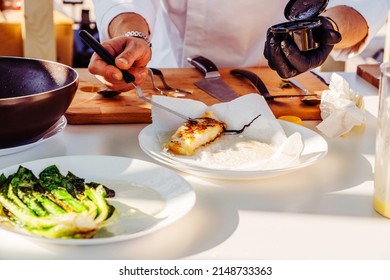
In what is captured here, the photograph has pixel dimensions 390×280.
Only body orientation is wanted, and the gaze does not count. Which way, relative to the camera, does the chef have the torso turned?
toward the camera

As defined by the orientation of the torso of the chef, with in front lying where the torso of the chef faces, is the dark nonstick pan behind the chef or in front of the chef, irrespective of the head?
in front

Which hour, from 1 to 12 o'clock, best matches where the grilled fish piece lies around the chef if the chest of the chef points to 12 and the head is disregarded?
The grilled fish piece is roughly at 12 o'clock from the chef.

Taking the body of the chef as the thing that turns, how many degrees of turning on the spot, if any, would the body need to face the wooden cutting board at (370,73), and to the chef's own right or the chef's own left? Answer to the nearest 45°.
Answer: approximately 90° to the chef's own left

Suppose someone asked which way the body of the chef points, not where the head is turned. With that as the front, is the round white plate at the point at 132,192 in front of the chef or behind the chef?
in front

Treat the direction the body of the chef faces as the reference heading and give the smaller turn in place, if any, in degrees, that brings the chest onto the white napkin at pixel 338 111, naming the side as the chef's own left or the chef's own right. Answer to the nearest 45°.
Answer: approximately 45° to the chef's own left

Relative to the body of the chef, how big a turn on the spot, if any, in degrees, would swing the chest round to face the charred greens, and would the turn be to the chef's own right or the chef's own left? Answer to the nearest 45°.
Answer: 0° — they already face it

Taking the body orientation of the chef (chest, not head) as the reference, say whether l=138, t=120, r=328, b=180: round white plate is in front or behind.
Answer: in front

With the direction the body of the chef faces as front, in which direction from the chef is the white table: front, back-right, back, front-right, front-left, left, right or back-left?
front

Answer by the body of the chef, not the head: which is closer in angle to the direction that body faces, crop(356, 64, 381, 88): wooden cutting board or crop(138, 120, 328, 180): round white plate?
the round white plate
